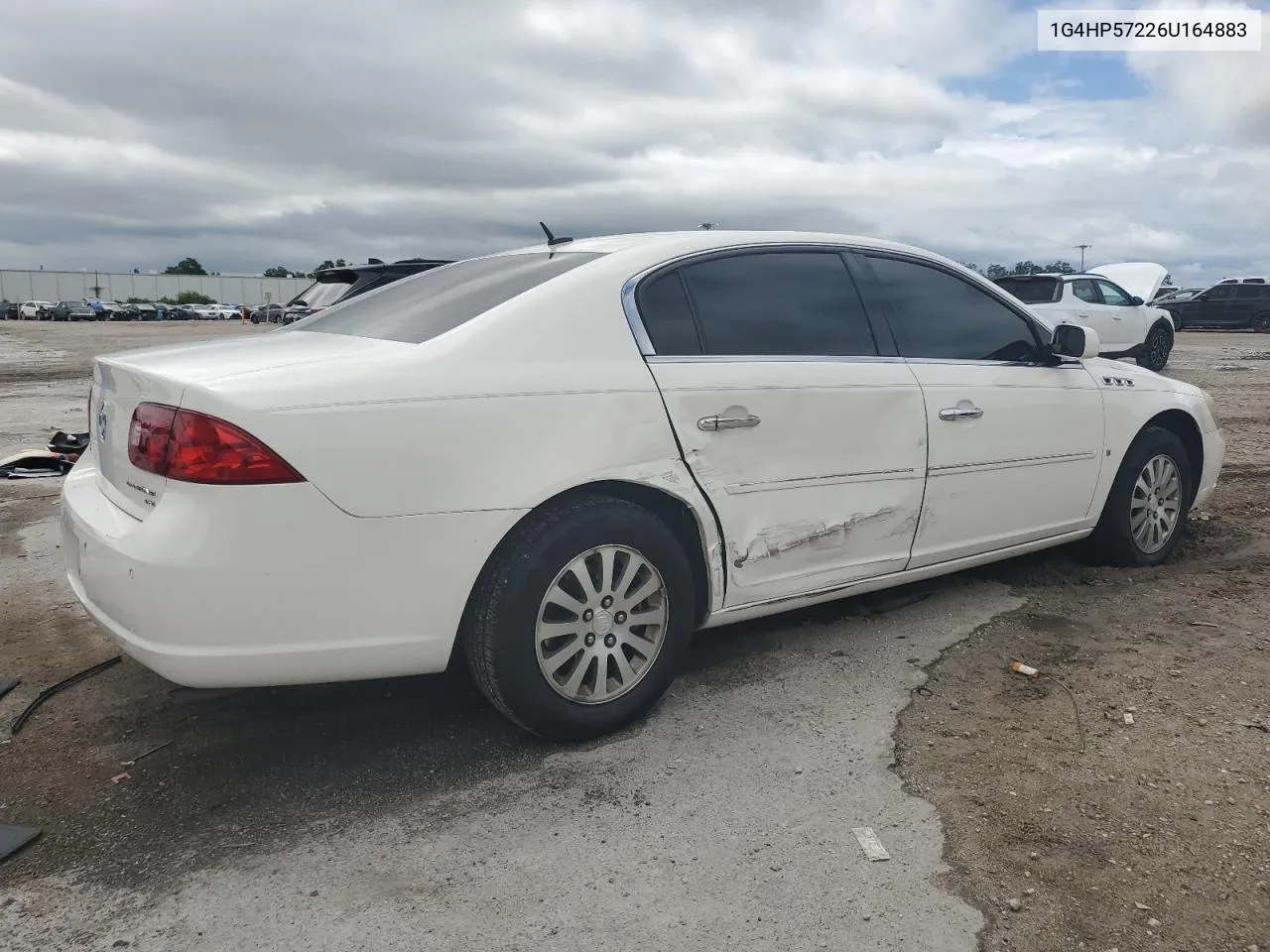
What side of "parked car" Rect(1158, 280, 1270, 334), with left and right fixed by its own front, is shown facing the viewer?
left

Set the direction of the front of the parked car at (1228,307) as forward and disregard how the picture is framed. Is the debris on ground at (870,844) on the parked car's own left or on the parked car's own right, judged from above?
on the parked car's own left

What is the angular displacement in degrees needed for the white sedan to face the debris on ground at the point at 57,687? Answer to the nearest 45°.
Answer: approximately 135° to its left

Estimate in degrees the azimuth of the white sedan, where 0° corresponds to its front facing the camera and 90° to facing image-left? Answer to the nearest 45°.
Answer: approximately 225°

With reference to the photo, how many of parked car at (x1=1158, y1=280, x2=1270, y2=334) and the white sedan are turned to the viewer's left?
1

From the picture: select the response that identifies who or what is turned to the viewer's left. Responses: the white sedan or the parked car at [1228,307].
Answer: the parked car
